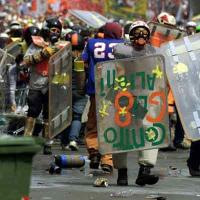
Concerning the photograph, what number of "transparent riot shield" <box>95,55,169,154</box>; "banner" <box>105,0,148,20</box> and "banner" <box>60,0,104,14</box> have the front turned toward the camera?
3

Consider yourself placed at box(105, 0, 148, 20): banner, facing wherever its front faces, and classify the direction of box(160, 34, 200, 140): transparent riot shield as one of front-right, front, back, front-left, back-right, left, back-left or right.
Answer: front

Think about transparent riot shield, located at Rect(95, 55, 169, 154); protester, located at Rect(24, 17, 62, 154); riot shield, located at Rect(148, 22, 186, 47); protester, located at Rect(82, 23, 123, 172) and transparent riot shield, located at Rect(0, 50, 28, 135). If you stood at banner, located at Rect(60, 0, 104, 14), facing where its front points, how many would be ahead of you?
5

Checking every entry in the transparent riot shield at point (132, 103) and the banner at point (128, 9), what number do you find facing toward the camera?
2

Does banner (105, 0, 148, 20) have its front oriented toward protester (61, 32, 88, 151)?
yes

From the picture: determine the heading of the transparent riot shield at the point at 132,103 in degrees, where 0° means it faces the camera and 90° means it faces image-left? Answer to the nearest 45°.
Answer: approximately 0°

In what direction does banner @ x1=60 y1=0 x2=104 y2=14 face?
toward the camera

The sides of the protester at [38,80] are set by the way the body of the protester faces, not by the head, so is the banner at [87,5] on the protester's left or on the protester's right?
on the protester's left

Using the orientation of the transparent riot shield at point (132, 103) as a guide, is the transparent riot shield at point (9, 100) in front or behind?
behind

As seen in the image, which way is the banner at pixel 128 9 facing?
toward the camera

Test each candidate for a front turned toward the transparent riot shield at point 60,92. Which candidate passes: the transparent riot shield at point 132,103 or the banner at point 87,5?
the banner

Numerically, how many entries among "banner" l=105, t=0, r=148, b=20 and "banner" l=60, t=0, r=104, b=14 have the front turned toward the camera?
2

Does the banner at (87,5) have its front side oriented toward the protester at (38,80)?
yes
